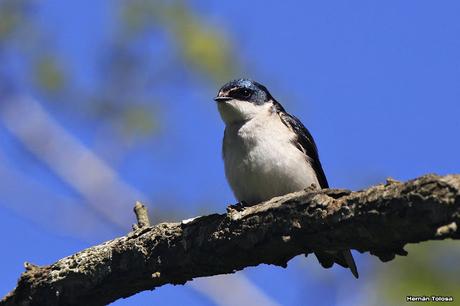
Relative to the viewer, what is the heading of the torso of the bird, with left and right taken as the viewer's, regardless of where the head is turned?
facing the viewer and to the left of the viewer
